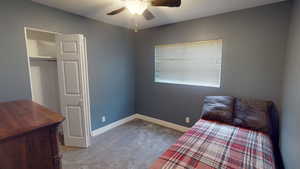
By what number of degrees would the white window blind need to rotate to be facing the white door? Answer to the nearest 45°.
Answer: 0° — it already faces it

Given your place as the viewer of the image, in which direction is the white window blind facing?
facing the viewer and to the left of the viewer

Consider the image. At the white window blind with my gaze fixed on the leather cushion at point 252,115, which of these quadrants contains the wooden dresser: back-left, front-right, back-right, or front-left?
front-right

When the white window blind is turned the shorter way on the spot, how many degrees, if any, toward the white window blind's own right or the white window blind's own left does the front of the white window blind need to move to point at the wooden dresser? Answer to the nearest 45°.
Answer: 0° — it already faces it

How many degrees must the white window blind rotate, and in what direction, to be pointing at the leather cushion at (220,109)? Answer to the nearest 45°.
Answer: approximately 90° to its left

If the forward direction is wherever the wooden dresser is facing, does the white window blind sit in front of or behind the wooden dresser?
in front

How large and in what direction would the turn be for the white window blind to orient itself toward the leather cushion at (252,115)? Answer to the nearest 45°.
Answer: approximately 90° to its left

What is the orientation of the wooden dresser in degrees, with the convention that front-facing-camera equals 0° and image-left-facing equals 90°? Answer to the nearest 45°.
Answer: approximately 225°

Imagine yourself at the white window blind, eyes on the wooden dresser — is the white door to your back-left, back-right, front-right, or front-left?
front-right
